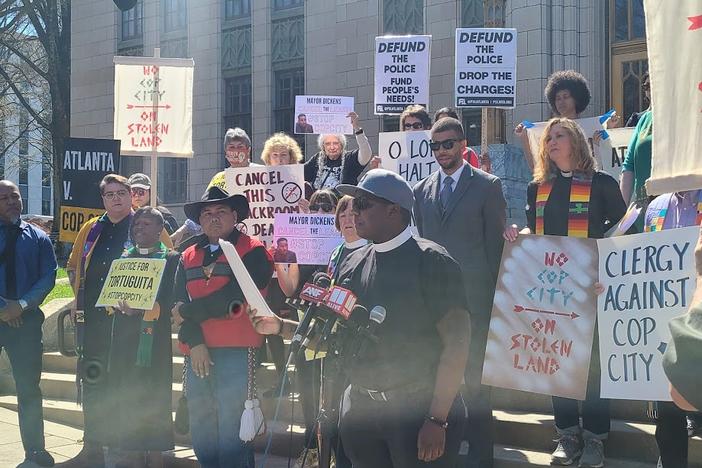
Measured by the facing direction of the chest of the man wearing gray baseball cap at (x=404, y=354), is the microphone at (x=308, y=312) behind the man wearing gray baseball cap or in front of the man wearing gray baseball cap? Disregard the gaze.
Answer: in front

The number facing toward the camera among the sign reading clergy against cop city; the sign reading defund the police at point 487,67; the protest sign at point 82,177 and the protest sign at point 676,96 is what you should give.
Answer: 4

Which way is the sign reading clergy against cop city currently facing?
toward the camera

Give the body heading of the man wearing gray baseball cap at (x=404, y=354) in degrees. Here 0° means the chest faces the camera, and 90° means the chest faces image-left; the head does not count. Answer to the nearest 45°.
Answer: approximately 45°

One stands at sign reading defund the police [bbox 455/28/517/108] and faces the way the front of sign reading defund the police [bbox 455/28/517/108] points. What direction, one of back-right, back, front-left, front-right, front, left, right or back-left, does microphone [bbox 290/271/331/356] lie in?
front

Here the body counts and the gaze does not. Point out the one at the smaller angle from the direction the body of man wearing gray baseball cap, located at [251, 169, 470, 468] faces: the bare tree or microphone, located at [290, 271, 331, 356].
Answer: the microphone

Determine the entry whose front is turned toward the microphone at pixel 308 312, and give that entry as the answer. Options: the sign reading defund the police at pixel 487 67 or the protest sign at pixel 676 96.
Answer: the sign reading defund the police

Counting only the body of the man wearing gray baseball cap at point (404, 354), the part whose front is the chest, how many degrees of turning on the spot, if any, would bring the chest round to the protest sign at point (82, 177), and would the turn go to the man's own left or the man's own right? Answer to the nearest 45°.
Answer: approximately 90° to the man's own right

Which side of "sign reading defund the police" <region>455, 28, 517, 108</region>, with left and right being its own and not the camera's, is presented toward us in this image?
front

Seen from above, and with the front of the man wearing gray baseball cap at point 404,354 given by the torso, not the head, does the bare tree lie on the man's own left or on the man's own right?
on the man's own right

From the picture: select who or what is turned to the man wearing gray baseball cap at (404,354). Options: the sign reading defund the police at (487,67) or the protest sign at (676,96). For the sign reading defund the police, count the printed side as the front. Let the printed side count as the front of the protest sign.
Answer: the sign reading defund the police

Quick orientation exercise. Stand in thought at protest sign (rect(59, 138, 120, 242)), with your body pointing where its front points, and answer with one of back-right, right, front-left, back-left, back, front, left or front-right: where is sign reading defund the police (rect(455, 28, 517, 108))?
left

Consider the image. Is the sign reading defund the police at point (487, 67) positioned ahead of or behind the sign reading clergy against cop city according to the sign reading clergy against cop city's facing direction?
behind

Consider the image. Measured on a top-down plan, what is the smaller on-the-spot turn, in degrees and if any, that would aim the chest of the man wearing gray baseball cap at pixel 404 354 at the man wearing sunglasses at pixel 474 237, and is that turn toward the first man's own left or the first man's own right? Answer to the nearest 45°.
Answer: approximately 135° to the first man's own right

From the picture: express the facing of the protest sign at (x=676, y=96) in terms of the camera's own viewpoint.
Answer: facing the viewer
